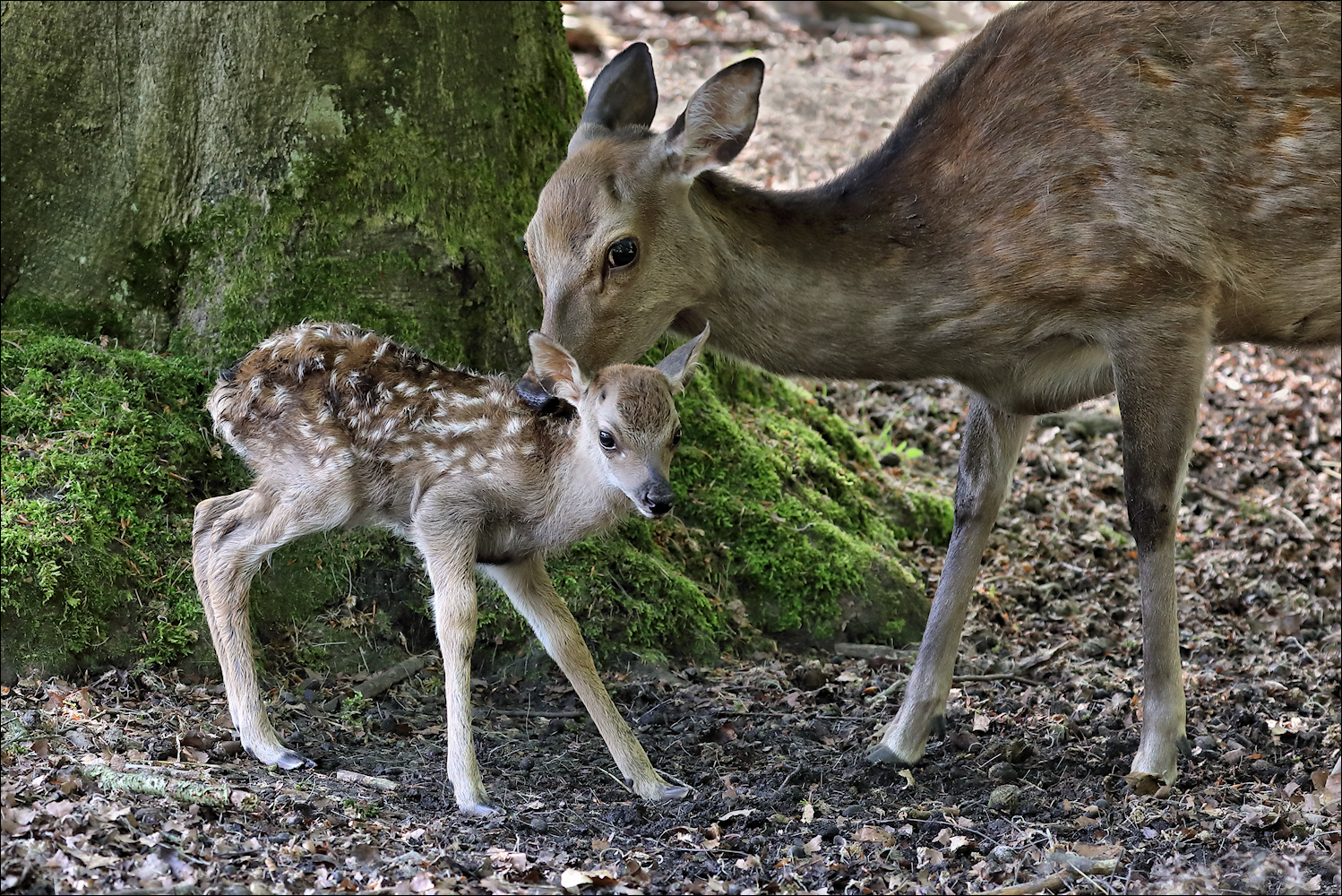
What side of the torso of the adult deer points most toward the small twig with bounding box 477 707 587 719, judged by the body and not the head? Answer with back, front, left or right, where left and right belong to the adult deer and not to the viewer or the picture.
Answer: front

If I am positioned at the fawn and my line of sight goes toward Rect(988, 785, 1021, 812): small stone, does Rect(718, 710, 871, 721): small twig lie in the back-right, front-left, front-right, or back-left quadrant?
front-left

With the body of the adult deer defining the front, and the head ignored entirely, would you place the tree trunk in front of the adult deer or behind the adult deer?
in front

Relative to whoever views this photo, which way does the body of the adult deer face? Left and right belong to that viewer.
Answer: facing to the left of the viewer

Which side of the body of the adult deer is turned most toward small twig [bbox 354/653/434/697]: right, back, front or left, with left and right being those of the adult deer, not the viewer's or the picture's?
front

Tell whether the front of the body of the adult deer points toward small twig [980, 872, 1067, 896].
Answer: no

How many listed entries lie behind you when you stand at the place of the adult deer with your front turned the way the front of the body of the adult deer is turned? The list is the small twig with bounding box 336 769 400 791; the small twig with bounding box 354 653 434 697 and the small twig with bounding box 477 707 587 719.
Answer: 0

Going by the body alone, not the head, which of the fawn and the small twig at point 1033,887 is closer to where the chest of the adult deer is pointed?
the fawn

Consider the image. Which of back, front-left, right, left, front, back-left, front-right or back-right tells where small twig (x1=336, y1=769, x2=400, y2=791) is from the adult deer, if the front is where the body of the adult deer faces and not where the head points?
front-left
